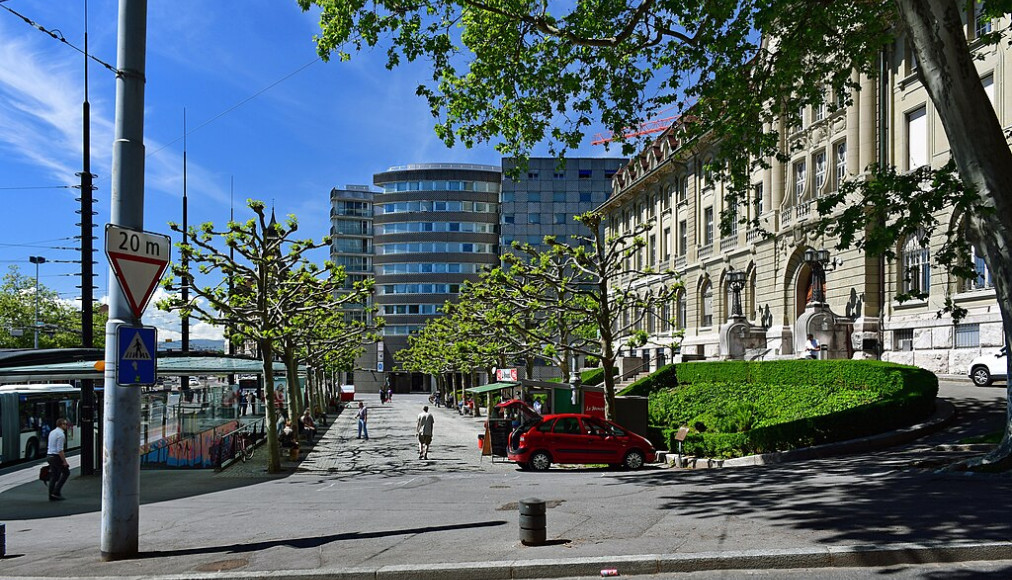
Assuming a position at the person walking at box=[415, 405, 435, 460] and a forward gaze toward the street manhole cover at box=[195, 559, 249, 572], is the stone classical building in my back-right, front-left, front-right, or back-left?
back-left

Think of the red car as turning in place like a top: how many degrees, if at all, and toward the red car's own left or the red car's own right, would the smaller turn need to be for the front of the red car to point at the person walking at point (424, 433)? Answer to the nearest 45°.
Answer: approximately 135° to the red car's own left

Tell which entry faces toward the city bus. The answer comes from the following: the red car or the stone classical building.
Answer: the stone classical building

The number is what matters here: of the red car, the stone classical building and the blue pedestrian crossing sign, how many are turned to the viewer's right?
1

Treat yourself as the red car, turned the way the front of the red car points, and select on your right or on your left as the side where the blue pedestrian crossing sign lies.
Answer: on your right

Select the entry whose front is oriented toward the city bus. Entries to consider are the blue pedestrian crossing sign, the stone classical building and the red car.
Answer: the stone classical building

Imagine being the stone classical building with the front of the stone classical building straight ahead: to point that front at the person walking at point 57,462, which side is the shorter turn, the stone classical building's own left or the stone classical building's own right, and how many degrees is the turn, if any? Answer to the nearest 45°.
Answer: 0° — it already faces them

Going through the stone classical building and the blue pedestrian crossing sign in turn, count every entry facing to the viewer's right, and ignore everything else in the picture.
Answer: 0

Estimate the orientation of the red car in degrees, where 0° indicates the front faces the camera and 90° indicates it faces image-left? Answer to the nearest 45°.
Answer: approximately 270°

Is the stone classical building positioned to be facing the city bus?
yes

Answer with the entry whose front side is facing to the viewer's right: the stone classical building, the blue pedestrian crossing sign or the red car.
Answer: the red car

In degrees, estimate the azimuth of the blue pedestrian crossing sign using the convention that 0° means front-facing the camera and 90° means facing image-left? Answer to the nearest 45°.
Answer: approximately 0°

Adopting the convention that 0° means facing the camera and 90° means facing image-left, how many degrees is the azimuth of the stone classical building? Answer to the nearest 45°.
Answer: approximately 45°
